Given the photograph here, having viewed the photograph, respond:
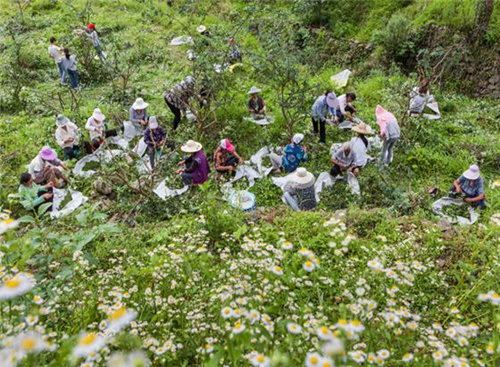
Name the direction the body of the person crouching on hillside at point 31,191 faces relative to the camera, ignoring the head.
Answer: to the viewer's right

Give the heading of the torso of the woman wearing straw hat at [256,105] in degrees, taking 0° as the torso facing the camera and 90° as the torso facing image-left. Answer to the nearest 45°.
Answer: approximately 0°

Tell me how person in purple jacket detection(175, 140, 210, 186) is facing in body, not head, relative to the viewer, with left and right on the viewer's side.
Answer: facing to the left of the viewer

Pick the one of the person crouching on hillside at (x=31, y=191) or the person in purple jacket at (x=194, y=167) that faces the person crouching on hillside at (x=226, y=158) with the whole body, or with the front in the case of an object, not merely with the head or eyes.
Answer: the person crouching on hillside at (x=31, y=191)

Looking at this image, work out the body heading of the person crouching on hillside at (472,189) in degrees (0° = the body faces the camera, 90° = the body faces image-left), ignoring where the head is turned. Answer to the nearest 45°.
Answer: approximately 45°

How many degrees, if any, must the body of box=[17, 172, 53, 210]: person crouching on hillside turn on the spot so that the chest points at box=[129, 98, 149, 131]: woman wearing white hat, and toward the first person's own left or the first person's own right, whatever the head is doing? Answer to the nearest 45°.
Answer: approximately 45° to the first person's own left
